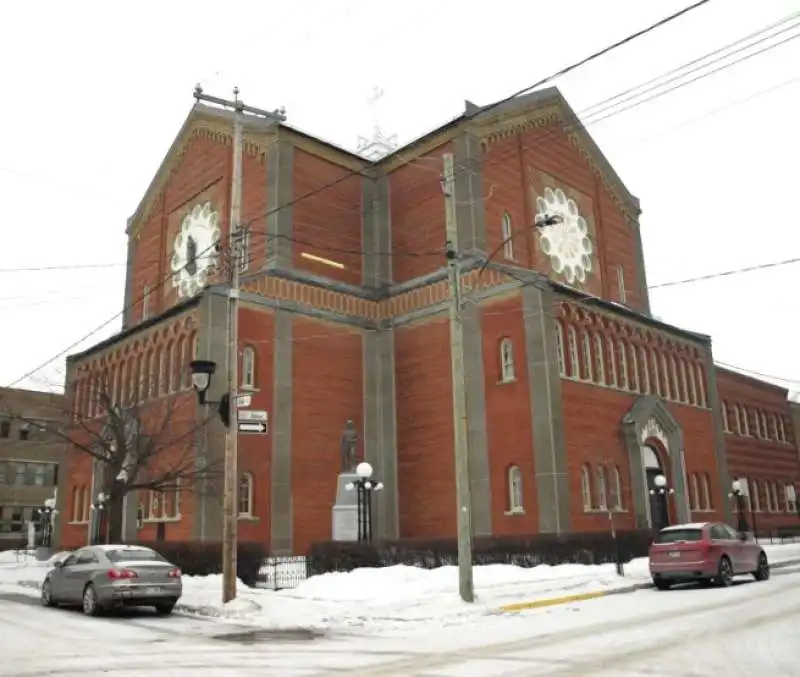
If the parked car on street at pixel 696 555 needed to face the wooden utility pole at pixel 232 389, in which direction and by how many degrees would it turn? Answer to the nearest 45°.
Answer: approximately 180°

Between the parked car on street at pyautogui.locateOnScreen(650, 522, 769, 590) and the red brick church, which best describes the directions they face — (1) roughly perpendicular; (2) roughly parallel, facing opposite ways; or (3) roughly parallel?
roughly perpendicular

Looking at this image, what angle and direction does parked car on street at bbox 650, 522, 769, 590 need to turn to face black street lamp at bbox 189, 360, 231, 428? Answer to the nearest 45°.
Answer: approximately 180°

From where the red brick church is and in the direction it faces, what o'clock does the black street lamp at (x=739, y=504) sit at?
The black street lamp is roughly at 10 o'clock from the red brick church.

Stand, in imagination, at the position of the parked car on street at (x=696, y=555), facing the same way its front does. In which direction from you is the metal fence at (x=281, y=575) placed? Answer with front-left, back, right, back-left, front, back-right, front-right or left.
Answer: back-left

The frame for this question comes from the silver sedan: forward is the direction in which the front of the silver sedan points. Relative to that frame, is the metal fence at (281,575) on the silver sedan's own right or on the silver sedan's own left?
on the silver sedan's own right

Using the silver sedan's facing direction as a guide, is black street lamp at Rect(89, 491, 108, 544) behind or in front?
in front

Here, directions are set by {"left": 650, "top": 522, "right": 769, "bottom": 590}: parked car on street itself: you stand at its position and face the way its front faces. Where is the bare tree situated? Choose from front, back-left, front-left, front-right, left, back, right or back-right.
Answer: back-left

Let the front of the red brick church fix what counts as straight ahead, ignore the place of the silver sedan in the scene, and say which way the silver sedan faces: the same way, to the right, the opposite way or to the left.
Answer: the opposite way

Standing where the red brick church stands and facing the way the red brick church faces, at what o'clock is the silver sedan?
The silver sedan is roughly at 2 o'clock from the red brick church.

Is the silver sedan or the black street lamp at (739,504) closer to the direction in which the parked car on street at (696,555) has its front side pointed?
the black street lamp

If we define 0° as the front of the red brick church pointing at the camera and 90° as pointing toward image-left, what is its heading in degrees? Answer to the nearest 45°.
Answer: approximately 315°

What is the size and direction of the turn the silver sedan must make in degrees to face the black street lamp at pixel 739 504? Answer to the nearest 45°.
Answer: approximately 90° to its right

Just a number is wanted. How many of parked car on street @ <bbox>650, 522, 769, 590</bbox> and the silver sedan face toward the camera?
0

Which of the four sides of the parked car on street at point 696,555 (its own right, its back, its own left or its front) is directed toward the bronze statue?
left

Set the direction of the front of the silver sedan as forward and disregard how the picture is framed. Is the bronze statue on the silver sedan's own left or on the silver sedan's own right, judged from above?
on the silver sedan's own right

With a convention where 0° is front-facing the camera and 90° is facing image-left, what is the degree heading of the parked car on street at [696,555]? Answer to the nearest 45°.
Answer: approximately 225°

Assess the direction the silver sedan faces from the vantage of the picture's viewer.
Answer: facing away from the viewer and to the left of the viewer
